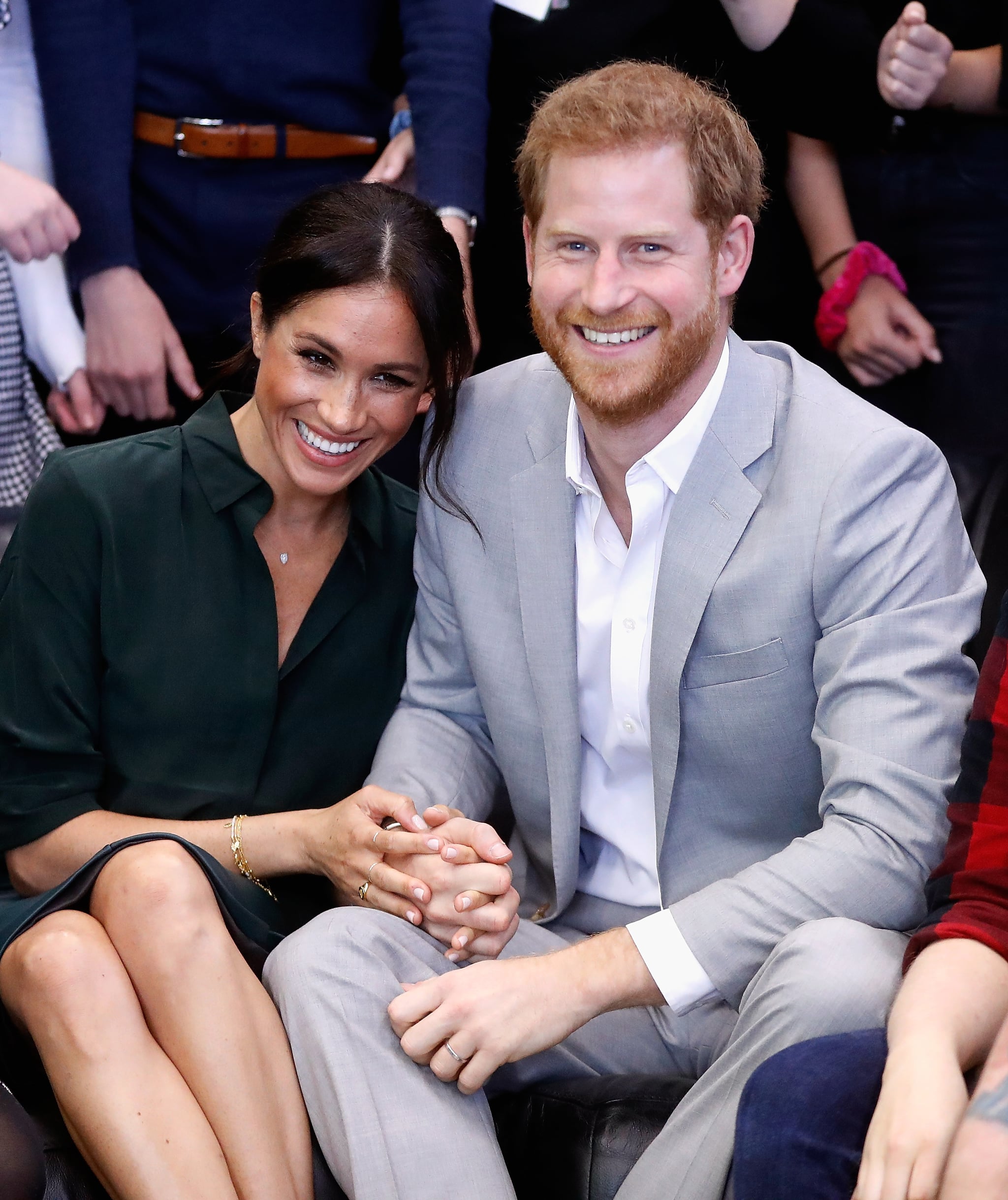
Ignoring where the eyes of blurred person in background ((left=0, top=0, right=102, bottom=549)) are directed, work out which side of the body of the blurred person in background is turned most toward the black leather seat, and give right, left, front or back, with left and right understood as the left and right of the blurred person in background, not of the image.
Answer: front

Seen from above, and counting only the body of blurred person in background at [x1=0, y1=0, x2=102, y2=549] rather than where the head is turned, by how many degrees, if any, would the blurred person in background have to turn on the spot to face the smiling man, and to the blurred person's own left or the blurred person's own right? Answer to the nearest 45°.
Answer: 0° — they already face them

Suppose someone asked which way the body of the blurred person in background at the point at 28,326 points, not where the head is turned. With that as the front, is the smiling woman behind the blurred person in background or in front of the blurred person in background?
in front

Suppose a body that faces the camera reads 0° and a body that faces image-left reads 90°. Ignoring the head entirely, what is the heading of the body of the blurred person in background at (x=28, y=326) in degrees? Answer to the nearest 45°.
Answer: approximately 315°

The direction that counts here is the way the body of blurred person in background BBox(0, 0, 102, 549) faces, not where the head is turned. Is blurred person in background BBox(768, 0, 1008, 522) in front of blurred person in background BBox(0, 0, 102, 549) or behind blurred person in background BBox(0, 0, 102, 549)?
in front
